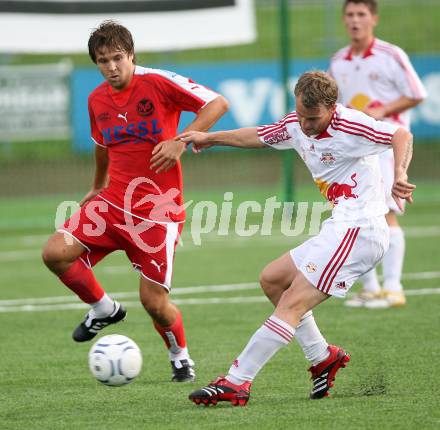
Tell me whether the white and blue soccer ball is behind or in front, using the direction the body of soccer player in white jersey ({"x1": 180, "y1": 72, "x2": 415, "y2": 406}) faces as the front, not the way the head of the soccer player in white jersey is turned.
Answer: in front

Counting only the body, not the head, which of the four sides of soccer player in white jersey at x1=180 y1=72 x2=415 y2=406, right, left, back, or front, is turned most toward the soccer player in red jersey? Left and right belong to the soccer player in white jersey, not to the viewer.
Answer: right

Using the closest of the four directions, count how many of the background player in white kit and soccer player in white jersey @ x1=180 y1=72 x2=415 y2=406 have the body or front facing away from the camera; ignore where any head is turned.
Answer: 0

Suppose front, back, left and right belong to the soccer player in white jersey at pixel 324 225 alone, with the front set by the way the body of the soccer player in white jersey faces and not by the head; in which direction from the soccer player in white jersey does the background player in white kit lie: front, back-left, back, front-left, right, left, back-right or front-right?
back-right

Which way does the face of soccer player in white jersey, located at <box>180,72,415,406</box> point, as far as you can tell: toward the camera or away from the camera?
toward the camera

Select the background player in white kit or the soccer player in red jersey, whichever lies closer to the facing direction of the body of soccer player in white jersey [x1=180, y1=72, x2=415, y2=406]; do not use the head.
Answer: the soccer player in red jersey

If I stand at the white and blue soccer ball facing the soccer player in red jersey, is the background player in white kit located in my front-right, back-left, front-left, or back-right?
front-right

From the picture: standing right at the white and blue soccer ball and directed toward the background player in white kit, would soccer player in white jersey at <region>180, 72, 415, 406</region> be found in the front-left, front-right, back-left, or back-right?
front-right

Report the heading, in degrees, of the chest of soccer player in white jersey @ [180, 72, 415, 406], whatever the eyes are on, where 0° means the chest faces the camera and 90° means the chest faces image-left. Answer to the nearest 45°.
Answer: approximately 45°

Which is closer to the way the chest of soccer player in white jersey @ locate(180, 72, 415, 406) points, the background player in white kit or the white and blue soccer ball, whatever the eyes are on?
the white and blue soccer ball

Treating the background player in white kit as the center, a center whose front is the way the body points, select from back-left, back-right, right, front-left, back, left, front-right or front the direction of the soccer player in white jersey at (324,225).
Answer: front-left

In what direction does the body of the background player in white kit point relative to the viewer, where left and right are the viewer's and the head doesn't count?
facing the viewer and to the left of the viewer

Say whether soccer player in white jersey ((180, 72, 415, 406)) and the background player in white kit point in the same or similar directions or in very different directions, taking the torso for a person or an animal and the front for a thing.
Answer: same or similar directions
